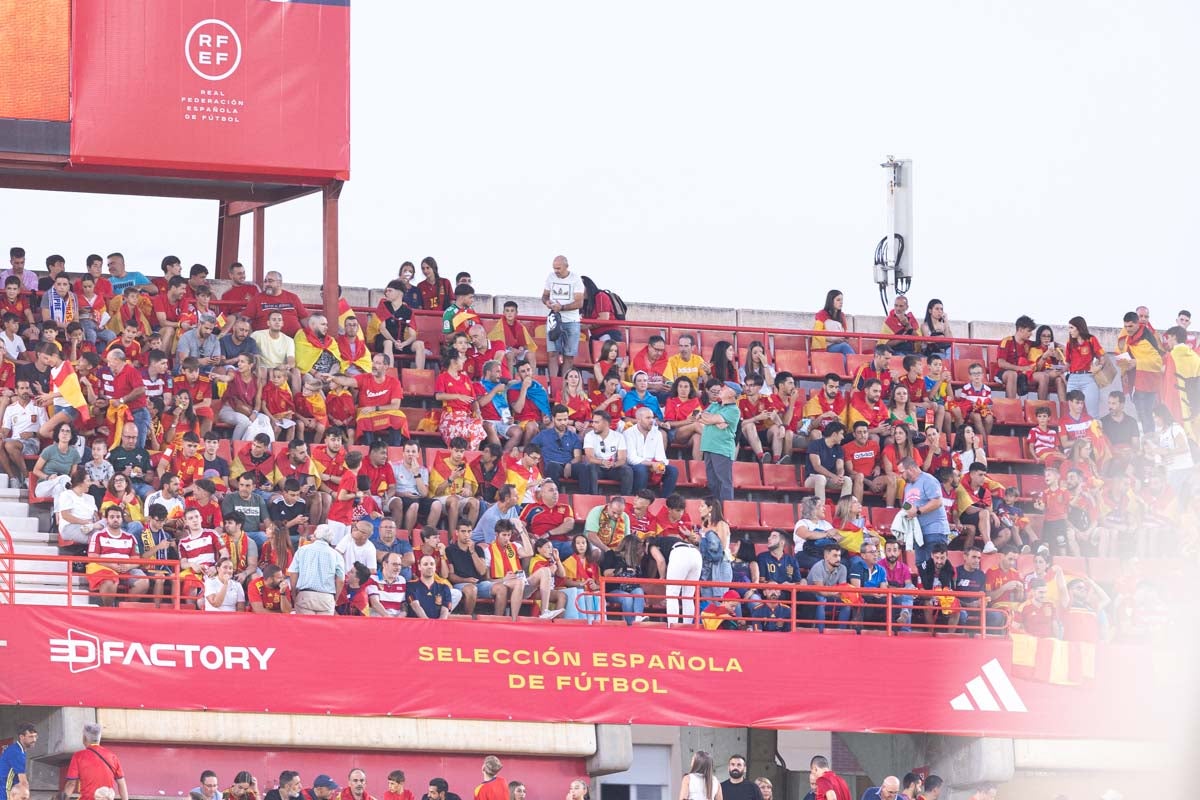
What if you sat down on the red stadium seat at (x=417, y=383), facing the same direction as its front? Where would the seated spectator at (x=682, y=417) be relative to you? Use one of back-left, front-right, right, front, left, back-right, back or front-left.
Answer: left

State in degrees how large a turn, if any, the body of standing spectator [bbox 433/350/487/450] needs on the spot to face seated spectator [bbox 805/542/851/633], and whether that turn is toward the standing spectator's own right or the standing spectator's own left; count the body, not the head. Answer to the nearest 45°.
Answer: approximately 45° to the standing spectator's own left

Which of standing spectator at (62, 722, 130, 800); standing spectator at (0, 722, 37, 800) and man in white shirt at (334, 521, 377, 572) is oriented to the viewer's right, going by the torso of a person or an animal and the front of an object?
standing spectator at (0, 722, 37, 800)

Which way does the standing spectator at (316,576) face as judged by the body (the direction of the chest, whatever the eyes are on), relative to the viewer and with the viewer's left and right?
facing away from the viewer
